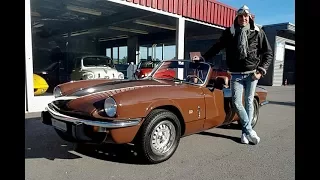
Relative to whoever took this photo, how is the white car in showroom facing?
facing the viewer and to the right of the viewer

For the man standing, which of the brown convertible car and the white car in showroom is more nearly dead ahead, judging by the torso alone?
the brown convertible car

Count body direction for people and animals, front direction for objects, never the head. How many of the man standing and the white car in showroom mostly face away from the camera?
0

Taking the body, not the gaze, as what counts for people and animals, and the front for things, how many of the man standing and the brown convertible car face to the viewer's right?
0

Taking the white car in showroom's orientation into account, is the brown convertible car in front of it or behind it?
in front

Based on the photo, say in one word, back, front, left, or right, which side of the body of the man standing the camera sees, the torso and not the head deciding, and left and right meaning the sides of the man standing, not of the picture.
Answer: front

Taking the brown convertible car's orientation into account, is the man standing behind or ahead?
behind

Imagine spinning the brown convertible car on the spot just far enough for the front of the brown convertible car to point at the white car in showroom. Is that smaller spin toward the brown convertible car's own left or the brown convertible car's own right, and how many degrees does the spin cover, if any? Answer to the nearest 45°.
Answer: approximately 135° to the brown convertible car's own right

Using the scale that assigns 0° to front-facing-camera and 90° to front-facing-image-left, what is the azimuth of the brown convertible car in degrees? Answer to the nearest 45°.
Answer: approximately 45°
